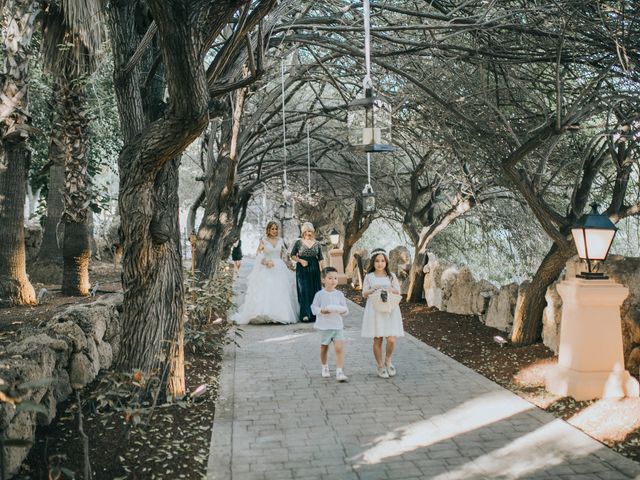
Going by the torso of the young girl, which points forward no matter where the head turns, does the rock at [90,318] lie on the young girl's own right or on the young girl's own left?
on the young girl's own right

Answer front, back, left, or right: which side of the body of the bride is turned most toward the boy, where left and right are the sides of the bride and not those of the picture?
front

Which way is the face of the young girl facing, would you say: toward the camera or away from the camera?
toward the camera

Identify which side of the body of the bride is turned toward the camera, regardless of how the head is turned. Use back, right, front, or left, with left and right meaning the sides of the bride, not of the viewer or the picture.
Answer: front

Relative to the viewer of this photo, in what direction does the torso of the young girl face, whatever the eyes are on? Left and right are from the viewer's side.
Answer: facing the viewer

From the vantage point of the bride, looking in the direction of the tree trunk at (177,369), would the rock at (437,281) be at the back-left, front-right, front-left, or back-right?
back-left

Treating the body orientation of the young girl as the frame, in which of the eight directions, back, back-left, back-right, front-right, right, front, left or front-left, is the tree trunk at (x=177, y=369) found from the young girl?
front-right

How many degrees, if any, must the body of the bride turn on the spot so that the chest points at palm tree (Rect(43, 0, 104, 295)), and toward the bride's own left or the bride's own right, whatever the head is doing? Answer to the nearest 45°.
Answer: approximately 45° to the bride's own right

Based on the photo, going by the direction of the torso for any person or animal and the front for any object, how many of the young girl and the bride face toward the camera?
2

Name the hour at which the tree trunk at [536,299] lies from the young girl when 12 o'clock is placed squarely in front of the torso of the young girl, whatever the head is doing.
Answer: The tree trunk is roughly at 8 o'clock from the young girl.

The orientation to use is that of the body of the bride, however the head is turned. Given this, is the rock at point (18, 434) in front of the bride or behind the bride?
in front

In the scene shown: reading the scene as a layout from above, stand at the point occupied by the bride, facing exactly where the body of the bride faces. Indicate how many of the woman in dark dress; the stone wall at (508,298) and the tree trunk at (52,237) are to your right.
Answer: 1

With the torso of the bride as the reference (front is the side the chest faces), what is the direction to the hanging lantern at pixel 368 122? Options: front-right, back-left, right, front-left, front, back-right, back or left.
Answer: front

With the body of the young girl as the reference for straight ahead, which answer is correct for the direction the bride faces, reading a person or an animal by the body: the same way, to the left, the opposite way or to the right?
the same way

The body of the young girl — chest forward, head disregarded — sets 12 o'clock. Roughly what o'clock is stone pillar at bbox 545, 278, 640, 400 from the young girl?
The stone pillar is roughly at 10 o'clock from the young girl.

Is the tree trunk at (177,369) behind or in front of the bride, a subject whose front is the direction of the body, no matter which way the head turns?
in front

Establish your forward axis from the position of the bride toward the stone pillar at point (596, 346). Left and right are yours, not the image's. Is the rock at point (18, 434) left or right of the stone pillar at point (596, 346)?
right
